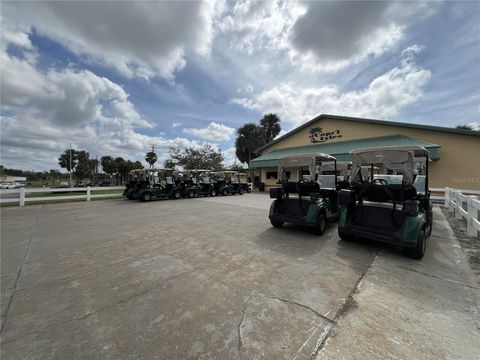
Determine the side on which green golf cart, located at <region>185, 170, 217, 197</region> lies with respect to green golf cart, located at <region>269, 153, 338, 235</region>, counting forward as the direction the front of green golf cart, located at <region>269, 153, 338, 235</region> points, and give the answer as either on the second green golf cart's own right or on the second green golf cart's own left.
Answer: on the second green golf cart's own left

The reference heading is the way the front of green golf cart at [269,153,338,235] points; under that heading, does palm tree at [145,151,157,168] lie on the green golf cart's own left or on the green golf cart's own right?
on the green golf cart's own left

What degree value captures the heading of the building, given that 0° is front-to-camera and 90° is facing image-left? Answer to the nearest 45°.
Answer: approximately 45°

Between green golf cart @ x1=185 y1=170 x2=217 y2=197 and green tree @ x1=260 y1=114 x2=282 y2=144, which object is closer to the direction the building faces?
the green golf cart

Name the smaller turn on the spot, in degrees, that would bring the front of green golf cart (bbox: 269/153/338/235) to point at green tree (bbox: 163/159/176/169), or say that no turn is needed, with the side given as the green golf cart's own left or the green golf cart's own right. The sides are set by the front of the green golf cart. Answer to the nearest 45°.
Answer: approximately 90° to the green golf cart's own left

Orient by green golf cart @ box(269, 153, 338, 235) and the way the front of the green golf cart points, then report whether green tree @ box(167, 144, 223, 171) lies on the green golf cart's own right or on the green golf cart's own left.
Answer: on the green golf cart's own left

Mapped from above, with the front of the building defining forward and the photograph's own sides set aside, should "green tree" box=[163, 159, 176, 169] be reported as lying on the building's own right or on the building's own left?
on the building's own right

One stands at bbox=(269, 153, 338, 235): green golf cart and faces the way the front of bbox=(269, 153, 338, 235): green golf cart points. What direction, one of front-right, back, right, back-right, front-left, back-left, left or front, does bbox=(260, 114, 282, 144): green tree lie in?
front-left

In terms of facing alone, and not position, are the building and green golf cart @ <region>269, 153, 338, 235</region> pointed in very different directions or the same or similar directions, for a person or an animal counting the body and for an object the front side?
very different directions

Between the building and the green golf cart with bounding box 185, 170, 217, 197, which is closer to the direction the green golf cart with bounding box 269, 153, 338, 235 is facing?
the building

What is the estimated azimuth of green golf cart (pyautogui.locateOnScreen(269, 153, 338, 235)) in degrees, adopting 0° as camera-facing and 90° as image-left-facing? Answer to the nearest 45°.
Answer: approximately 225°

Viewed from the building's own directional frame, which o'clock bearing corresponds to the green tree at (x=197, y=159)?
The green tree is roughly at 2 o'clock from the building.
